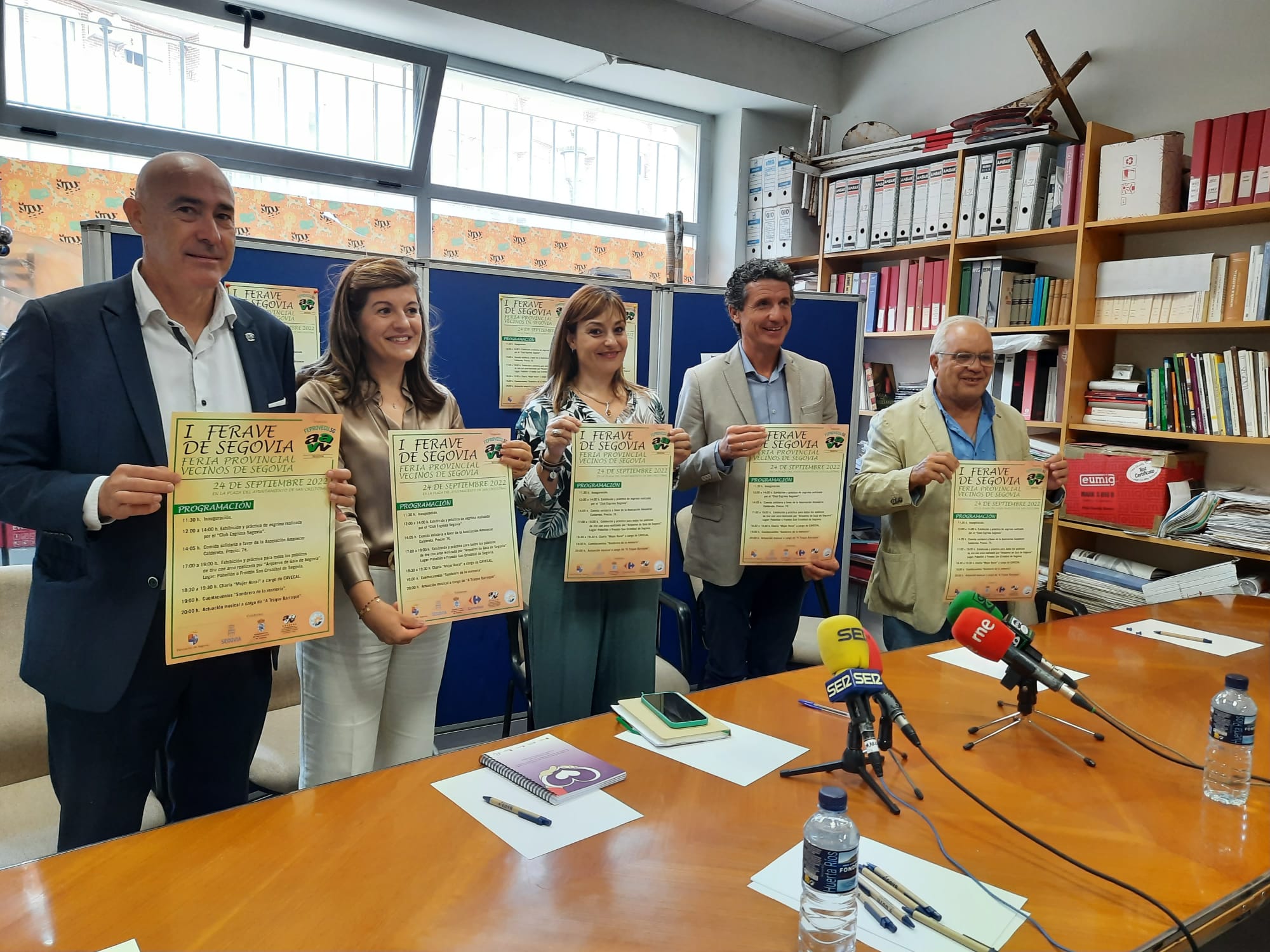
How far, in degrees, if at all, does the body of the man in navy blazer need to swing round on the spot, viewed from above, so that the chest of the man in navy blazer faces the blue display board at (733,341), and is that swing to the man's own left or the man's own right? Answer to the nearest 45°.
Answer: approximately 90° to the man's own left

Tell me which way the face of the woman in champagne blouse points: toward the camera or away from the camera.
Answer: toward the camera

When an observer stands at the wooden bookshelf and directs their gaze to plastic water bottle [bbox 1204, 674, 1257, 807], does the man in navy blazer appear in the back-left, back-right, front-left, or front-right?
front-right

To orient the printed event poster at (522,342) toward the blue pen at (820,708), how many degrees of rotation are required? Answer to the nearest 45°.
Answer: approximately 45° to its left

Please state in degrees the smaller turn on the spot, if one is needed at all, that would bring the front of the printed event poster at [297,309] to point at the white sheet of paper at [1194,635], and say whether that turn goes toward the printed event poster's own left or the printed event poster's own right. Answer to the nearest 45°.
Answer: approximately 45° to the printed event poster's own left

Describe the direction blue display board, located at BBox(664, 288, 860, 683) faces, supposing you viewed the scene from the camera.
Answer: facing the viewer

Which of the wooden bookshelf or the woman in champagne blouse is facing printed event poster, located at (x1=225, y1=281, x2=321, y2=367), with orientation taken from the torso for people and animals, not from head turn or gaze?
the wooden bookshelf

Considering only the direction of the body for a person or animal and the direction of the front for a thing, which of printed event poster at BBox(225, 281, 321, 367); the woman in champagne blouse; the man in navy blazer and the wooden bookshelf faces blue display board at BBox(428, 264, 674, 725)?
the wooden bookshelf

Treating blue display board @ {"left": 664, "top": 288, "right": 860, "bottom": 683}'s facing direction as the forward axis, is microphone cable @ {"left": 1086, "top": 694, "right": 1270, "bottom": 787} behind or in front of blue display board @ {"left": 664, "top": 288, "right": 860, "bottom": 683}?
in front

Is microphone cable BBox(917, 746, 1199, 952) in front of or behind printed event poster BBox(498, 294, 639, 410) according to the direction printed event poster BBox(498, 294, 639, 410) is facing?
in front

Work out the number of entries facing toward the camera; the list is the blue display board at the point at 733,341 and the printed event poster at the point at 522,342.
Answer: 2

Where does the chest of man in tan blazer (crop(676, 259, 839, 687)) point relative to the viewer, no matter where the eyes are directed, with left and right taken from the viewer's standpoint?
facing the viewer and to the right of the viewer

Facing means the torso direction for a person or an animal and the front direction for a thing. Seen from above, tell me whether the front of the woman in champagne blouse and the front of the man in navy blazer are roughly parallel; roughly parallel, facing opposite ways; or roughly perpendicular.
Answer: roughly parallel

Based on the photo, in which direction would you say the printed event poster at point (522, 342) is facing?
toward the camera

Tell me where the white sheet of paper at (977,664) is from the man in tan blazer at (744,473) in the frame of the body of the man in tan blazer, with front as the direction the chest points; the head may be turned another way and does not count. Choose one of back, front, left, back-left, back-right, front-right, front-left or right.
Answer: front

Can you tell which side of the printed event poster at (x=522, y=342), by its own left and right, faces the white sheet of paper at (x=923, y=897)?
front

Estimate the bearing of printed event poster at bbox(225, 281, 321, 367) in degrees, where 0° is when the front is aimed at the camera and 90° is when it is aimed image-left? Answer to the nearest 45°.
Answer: approximately 0°

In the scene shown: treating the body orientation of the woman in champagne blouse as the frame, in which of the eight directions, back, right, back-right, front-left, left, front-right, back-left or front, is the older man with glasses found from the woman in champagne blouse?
front-left

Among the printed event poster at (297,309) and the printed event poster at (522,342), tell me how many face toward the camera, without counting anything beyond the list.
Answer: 2

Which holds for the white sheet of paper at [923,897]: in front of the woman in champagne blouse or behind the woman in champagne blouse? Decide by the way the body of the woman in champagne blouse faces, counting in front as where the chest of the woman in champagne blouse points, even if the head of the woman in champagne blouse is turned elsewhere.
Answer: in front

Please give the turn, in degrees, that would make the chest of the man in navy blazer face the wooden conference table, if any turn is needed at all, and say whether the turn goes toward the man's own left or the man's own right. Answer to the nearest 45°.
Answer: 0° — they already face it

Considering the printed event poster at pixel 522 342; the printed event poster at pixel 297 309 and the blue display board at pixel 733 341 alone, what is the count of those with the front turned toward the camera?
3

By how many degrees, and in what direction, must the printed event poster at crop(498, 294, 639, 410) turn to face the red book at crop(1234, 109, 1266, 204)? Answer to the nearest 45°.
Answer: approximately 90° to its left
